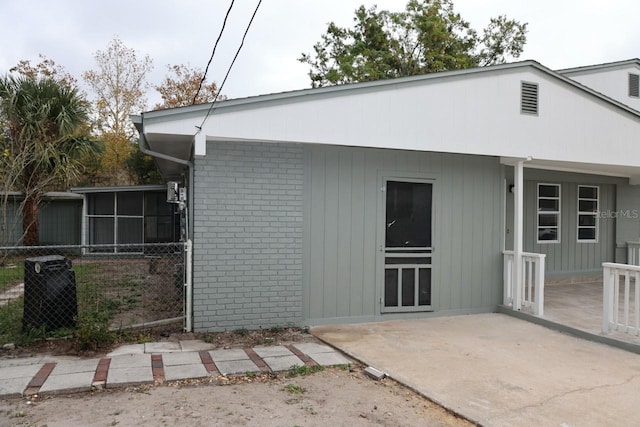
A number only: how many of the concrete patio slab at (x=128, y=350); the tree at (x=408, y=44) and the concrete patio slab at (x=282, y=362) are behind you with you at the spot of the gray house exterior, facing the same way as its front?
1

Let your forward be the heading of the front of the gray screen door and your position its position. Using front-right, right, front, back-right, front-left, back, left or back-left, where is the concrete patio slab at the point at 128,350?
front-right

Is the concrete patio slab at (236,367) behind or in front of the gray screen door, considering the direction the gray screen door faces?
in front

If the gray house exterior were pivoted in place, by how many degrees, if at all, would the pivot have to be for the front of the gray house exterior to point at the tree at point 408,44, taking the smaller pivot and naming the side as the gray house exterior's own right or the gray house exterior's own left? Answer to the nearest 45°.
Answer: approximately 180°

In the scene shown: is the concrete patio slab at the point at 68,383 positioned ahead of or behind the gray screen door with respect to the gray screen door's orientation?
ahead

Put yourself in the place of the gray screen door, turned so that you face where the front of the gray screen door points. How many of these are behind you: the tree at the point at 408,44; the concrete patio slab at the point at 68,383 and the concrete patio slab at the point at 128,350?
1

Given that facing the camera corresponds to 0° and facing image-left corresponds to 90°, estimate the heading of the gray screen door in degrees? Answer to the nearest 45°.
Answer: approximately 0°

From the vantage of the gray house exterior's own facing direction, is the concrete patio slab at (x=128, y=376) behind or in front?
in front

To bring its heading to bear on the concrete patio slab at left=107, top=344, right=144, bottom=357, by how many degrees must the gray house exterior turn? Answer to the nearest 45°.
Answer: approximately 45° to its right

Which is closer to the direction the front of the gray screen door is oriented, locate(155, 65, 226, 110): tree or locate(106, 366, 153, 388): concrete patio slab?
the concrete patio slab

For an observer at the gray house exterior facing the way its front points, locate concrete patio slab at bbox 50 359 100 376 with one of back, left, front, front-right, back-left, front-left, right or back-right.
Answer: front-right

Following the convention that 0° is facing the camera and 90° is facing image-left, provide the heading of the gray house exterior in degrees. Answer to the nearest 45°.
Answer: approximately 0°
